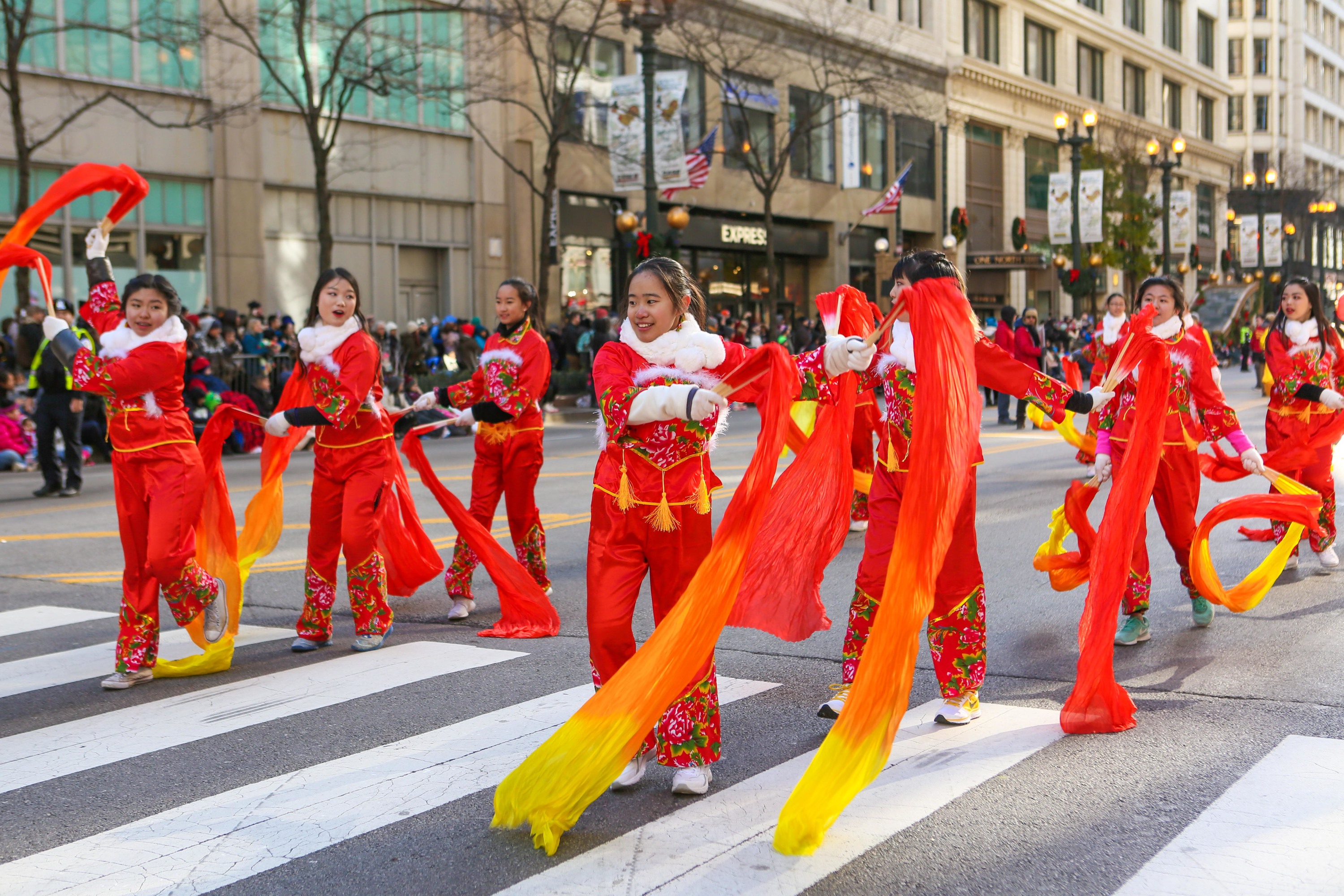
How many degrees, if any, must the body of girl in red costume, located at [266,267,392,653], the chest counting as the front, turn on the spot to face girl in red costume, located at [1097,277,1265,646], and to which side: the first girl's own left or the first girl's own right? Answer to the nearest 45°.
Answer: approximately 135° to the first girl's own left

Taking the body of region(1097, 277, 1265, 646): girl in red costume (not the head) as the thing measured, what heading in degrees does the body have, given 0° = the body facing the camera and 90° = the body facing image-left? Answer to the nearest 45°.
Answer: approximately 45°

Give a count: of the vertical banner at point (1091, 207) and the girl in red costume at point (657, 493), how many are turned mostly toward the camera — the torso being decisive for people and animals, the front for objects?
2

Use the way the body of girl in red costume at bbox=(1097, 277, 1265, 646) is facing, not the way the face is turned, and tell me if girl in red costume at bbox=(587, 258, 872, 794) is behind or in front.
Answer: in front

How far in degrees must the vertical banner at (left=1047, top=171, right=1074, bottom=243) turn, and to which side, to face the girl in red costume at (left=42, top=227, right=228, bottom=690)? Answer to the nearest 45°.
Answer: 0° — it already faces them
